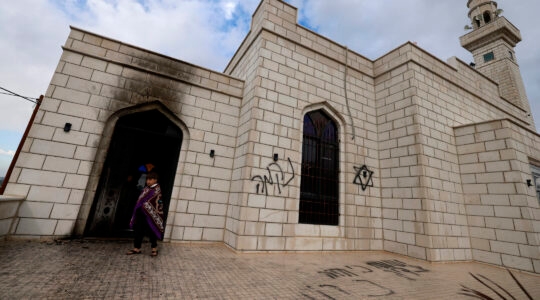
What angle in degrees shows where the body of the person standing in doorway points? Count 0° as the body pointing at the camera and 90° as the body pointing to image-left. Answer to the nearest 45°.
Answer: approximately 45°

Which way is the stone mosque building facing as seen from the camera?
toward the camera

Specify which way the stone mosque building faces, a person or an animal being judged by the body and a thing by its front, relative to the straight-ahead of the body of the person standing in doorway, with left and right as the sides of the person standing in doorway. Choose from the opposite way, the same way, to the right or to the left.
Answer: the same way

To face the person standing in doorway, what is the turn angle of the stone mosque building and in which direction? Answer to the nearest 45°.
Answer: approximately 45° to its right

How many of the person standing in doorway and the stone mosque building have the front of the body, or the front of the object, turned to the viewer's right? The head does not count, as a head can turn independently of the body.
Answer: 0
